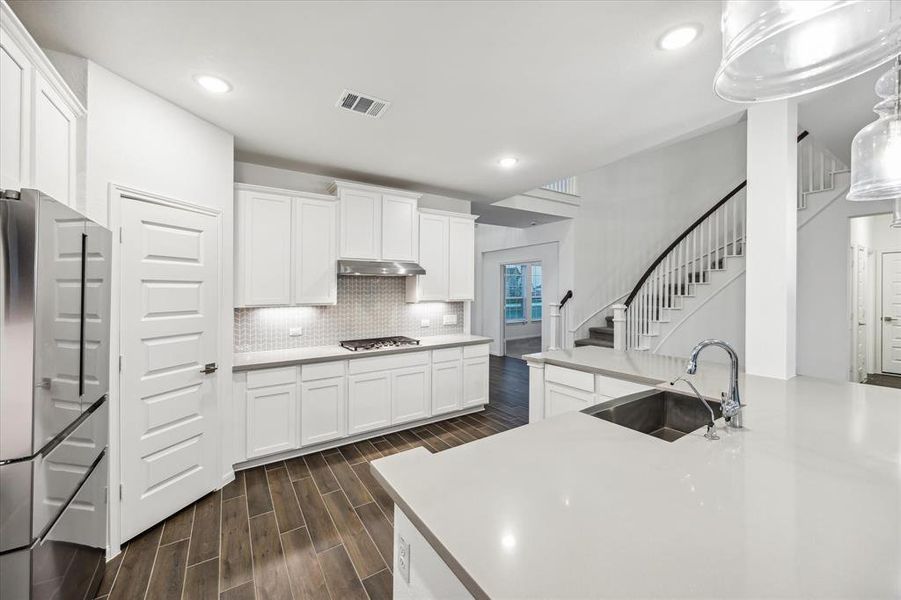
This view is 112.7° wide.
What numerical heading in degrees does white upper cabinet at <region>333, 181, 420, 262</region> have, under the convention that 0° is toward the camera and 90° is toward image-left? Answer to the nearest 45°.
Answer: approximately 315°

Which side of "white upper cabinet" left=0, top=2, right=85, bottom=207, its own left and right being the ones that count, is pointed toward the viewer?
right

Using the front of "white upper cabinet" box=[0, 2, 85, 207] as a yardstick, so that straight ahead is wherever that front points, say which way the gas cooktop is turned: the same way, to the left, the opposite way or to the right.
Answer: to the right

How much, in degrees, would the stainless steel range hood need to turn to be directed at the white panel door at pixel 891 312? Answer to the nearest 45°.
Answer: approximately 45° to its left

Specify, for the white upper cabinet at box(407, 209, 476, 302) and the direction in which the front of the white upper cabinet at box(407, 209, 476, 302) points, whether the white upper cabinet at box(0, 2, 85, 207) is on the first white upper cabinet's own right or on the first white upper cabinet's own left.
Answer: on the first white upper cabinet's own right

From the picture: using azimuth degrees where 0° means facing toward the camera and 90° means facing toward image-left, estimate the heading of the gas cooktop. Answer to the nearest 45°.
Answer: approximately 315°

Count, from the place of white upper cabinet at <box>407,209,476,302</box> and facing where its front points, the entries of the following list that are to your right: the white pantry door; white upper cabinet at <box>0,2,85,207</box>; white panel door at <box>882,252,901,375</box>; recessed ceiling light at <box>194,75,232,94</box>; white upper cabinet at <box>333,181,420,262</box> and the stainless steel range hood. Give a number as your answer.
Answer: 5

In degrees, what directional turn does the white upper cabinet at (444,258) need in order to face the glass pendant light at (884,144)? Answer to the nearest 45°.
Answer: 0° — it already faces it

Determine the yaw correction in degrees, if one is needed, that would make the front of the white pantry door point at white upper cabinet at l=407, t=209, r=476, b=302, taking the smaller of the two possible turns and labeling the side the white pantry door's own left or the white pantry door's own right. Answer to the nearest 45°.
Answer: approximately 45° to the white pantry door's own left
